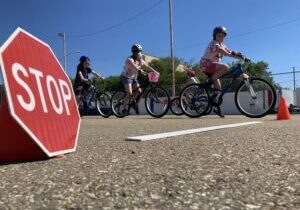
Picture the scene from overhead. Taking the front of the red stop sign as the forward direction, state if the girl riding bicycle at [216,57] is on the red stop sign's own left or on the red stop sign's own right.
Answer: on the red stop sign's own left

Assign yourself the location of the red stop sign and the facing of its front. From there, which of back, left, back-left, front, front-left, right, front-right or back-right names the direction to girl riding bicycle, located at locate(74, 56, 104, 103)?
back-left

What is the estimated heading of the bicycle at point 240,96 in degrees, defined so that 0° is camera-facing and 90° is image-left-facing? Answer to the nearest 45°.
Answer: approximately 270°

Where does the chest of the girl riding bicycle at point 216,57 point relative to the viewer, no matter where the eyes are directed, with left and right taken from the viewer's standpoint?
facing to the right of the viewer
